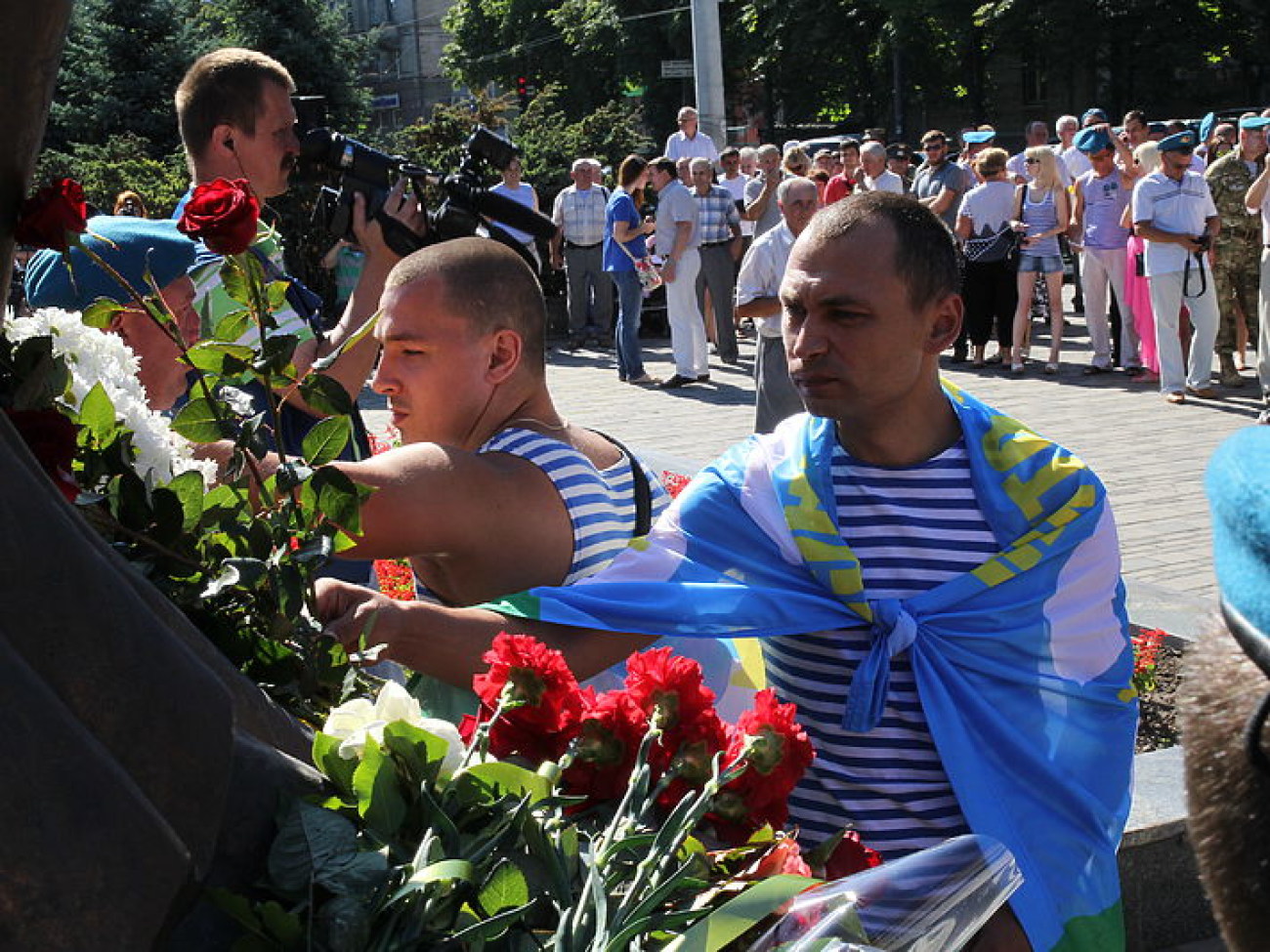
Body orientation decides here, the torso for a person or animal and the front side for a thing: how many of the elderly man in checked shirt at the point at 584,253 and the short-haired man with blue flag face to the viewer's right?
0

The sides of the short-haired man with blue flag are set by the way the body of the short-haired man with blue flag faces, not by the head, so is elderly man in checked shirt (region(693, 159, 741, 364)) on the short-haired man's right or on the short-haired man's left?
on the short-haired man's right

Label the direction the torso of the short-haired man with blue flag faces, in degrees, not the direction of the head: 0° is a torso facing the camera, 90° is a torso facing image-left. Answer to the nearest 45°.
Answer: approximately 45°

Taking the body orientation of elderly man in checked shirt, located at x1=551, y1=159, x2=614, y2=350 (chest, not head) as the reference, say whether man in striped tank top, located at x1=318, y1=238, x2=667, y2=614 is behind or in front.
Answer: in front

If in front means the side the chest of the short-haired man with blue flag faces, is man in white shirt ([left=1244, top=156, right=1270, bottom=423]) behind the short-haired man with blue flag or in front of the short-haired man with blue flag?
behind

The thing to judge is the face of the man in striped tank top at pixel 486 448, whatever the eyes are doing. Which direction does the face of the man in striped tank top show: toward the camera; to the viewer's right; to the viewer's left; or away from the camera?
to the viewer's left

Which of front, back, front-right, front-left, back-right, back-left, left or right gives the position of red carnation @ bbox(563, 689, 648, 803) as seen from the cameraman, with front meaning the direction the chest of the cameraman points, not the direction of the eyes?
right

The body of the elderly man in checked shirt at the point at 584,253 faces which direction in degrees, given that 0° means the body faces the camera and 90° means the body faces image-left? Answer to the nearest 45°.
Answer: approximately 0°

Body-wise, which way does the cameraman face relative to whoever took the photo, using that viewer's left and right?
facing to the right of the viewer

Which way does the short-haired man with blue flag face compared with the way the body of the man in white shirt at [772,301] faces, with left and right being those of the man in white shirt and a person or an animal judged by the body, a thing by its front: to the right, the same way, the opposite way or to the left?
to the right

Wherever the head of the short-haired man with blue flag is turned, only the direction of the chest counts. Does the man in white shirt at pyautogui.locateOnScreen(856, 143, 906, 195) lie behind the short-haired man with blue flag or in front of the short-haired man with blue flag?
behind

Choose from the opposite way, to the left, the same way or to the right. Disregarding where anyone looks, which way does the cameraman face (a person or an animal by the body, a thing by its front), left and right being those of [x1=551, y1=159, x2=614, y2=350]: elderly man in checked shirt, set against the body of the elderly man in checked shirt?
to the left

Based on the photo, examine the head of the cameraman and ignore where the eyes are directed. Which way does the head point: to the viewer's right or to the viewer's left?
to the viewer's right
